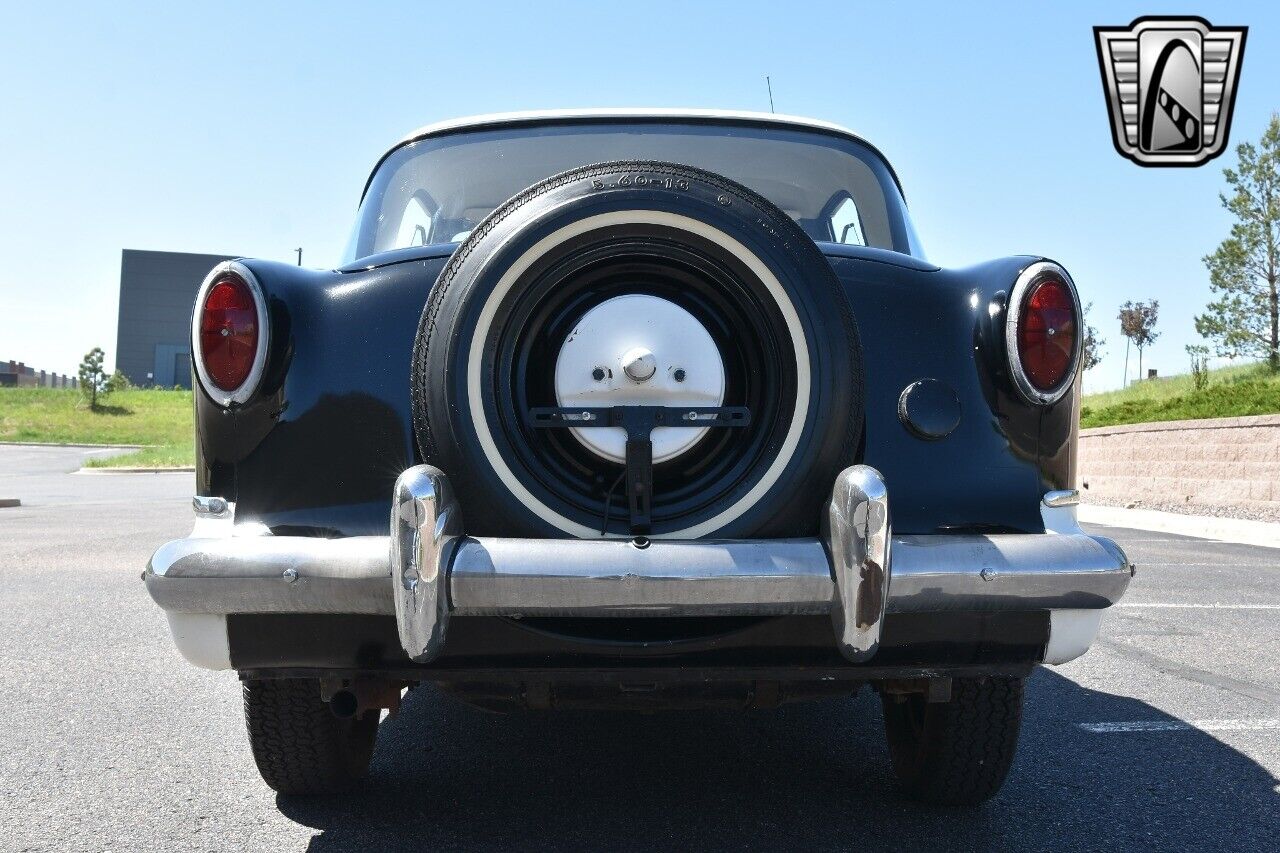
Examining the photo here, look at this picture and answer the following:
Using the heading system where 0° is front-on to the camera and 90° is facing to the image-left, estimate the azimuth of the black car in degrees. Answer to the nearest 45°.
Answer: approximately 180°

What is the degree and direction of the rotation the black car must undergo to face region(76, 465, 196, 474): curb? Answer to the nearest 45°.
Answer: approximately 45° to its left

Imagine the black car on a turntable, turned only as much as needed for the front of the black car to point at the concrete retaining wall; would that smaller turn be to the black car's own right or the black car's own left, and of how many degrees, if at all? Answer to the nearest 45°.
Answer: approximately 45° to the black car's own right

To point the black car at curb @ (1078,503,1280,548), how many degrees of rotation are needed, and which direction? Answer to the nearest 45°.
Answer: approximately 45° to its right

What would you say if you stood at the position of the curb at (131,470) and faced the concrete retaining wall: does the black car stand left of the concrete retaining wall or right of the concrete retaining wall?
right
